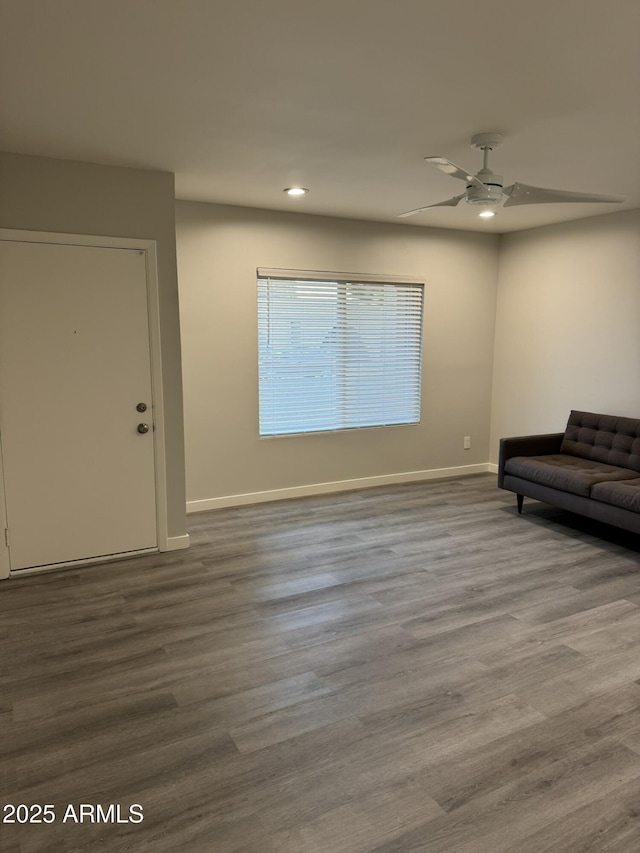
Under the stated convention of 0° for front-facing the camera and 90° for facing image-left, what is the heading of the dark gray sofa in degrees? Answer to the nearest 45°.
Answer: approximately 45°

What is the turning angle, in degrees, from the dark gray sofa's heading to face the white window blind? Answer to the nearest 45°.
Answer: approximately 45° to its right

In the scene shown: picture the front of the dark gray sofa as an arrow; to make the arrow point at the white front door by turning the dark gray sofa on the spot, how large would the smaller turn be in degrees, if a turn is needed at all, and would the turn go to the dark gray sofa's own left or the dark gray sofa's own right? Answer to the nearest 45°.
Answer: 0° — it already faces it
